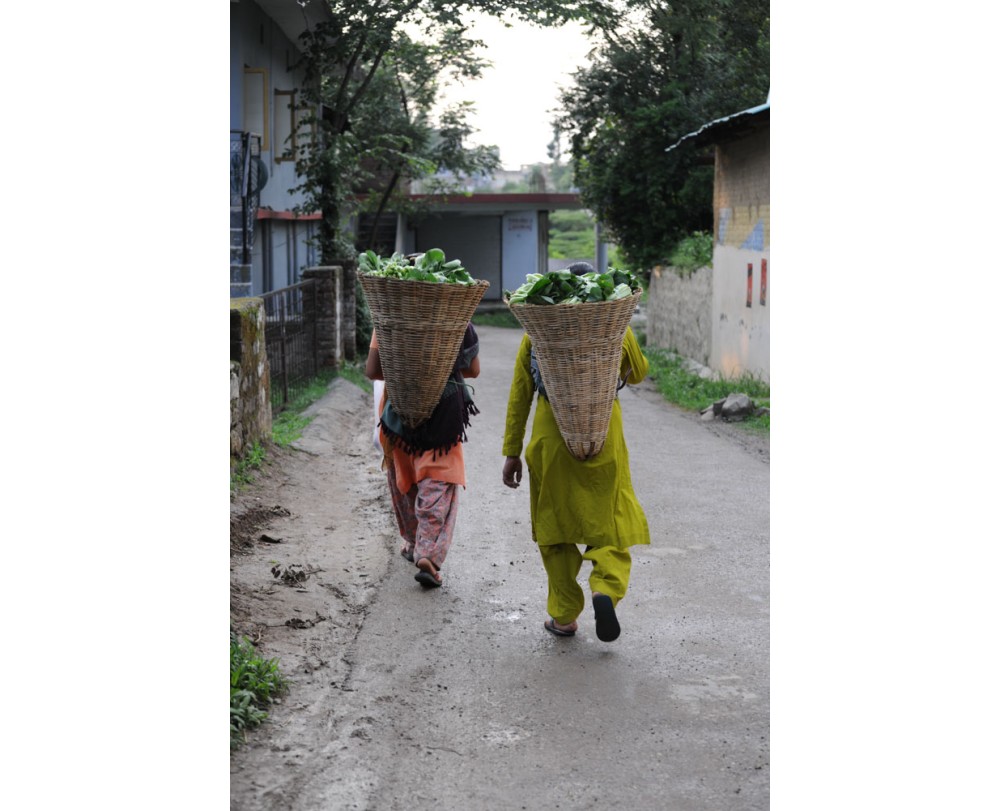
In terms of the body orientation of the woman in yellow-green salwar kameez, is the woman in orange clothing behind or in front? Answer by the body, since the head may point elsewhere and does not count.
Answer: in front

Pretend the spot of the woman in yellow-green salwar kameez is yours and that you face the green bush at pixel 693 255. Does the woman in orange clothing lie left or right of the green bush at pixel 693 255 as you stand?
left

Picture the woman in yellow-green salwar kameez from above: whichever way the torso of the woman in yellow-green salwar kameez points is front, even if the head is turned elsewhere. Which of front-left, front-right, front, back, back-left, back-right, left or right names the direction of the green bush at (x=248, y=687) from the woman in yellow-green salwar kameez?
back-left

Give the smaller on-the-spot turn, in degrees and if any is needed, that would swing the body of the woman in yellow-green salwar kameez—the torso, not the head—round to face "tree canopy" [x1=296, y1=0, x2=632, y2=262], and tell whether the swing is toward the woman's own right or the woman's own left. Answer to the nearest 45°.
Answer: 0° — they already face it

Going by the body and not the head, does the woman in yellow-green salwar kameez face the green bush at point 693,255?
yes

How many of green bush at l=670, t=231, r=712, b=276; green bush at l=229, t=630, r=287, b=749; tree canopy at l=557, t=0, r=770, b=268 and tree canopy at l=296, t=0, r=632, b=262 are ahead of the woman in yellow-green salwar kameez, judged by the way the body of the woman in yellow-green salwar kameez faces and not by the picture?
3

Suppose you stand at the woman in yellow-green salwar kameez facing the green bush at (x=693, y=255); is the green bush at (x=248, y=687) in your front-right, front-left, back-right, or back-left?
back-left

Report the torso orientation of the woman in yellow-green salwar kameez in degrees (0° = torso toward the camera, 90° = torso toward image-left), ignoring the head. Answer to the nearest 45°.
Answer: approximately 180°

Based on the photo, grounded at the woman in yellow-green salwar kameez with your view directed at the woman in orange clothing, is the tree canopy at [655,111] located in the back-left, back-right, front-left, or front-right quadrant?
front-right

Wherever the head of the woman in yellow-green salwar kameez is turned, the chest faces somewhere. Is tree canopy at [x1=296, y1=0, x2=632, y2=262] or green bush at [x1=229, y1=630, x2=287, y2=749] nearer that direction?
the tree canopy

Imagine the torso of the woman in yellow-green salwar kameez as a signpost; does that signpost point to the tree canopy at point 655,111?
yes

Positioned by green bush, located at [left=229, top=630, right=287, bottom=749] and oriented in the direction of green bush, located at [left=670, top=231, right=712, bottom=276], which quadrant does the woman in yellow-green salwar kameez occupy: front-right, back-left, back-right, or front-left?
front-right
